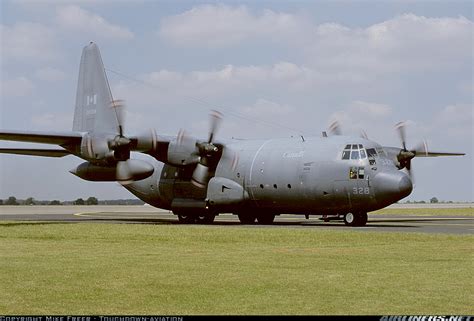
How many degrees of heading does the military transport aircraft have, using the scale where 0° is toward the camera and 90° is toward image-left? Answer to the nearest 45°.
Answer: approximately 315°
